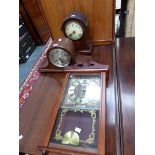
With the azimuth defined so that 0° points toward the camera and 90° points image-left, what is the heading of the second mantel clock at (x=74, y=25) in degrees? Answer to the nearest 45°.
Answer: approximately 0°
